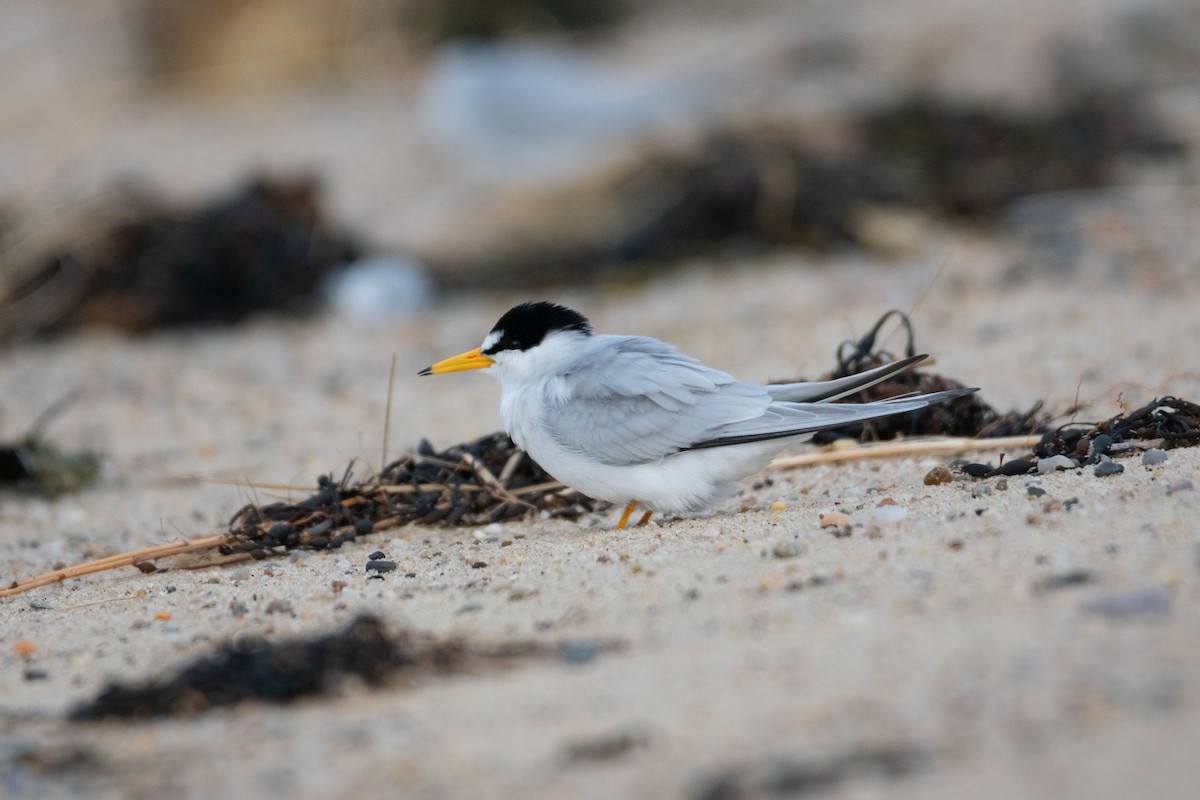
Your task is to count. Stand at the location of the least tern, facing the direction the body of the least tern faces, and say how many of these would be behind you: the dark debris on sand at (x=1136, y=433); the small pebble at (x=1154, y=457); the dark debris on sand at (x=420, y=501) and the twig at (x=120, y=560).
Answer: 2

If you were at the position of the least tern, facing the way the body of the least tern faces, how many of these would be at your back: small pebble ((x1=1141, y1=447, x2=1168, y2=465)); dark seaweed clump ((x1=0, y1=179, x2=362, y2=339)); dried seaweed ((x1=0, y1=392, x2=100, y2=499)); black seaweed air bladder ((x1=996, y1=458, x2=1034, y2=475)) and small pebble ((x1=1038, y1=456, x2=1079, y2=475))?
3

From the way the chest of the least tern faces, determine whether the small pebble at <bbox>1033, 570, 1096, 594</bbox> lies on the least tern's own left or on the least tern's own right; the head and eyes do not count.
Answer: on the least tern's own left

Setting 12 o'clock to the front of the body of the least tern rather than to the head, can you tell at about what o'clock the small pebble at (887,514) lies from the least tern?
The small pebble is roughly at 7 o'clock from the least tern.

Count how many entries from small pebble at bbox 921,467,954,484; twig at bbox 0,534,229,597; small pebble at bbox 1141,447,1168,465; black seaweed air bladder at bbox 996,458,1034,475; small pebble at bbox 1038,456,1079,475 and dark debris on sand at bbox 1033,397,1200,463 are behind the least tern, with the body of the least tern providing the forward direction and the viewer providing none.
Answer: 5

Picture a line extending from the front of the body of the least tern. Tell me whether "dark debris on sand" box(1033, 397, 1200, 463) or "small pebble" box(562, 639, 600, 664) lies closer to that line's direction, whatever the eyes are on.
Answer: the small pebble

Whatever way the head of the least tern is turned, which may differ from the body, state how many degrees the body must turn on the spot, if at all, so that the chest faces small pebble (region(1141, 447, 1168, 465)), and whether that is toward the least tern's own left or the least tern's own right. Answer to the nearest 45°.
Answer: approximately 180°

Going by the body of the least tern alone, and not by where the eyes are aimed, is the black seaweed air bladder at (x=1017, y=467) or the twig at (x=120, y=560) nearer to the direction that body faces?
the twig

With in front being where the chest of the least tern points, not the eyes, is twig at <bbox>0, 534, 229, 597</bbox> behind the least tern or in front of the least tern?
in front

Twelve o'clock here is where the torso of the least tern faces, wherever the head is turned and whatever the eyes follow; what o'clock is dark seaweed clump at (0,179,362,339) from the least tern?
The dark seaweed clump is roughly at 2 o'clock from the least tern.

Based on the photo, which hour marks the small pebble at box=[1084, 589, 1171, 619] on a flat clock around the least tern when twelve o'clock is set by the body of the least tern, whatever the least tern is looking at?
The small pebble is roughly at 8 o'clock from the least tern.

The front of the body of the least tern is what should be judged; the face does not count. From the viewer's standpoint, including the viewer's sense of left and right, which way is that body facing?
facing to the left of the viewer

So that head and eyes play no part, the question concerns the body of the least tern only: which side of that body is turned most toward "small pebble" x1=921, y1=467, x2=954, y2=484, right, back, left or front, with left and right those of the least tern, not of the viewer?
back
